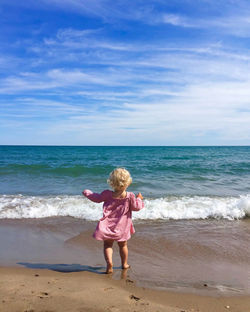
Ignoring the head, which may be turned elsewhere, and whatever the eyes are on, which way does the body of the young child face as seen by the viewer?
away from the camera
